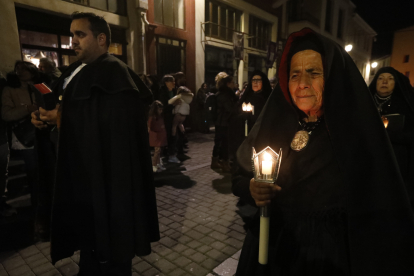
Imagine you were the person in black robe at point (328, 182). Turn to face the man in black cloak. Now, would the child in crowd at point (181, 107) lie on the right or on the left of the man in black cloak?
right

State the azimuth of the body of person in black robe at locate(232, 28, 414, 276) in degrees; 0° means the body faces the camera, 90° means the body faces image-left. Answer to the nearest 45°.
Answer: approximately 45°

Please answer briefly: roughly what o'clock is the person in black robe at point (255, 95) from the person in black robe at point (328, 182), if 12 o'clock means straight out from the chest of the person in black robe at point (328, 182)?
the person in black robe at point (255, 95) is roughly at 4 o'clock from the person in black robe at point (328, 182).

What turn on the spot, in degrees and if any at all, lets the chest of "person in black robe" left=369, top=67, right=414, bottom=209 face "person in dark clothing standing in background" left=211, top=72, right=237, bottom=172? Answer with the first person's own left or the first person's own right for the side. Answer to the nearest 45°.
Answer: approximately 90° to the first person's own right

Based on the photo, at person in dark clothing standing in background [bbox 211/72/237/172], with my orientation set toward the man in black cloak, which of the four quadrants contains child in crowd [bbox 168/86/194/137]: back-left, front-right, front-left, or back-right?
back-right
